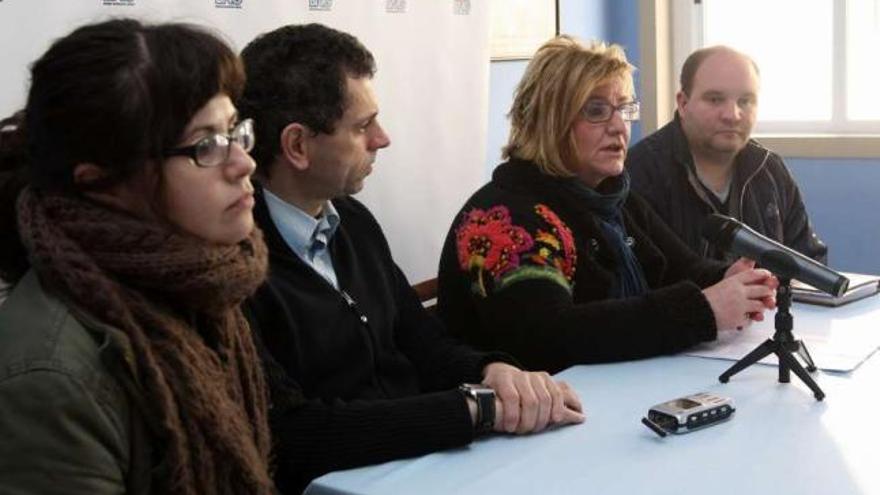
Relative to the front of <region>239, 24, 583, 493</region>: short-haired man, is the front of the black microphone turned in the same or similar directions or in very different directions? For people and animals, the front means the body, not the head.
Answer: very different directions

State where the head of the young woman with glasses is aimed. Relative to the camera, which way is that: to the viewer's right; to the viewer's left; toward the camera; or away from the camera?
to the viewer's right

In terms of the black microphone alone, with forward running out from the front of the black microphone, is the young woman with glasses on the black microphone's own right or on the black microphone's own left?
on the black microphone's own left

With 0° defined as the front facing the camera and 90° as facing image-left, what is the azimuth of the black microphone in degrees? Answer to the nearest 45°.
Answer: approximately 135°

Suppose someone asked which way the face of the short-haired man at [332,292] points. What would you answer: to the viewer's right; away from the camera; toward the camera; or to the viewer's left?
to the viewer's right

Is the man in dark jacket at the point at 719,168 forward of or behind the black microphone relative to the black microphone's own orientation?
forward

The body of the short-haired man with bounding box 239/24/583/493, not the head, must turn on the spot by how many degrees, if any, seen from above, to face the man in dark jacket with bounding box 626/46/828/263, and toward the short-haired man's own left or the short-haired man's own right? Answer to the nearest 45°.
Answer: approximately 90° to the short-haired man's own left

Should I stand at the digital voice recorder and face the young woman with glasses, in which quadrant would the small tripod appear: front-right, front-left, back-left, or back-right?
back-right
